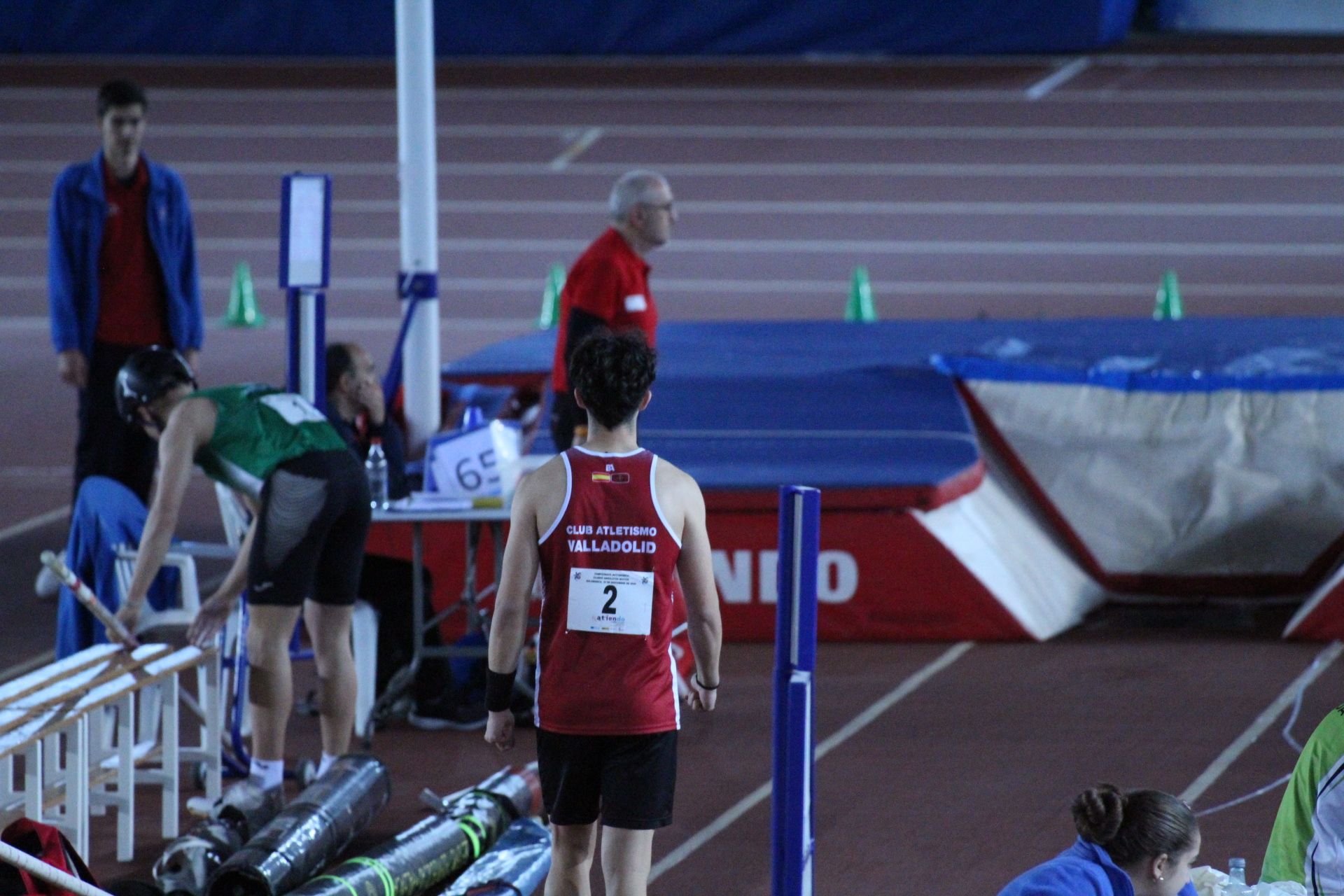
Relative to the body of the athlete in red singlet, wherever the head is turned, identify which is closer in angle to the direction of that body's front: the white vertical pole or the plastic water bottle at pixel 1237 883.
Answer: the white vertical pole

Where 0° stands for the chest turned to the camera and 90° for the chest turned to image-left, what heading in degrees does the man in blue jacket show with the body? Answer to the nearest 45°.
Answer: approximately 0°

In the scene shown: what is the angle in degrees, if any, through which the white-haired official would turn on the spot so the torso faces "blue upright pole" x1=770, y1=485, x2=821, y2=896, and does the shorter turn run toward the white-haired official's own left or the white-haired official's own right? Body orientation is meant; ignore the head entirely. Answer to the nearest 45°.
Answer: approximately 90° to the white-haired official's own right

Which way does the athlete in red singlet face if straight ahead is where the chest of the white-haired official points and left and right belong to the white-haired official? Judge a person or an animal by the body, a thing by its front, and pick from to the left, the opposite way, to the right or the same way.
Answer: to the left

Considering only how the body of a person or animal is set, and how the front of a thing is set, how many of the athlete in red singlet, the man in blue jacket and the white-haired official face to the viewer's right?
1

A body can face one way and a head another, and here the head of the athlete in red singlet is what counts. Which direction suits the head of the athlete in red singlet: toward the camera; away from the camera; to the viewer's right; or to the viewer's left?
away from the camera

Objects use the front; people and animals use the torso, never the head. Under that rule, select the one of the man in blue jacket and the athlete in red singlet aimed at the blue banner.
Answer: the athlete in red singlet

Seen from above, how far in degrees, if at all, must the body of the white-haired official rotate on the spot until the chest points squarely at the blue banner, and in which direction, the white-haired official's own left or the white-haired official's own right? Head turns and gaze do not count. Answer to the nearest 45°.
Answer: approximately 90° to the white-haired official's own left

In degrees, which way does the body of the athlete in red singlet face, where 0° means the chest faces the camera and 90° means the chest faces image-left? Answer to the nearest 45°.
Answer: approximately 180°

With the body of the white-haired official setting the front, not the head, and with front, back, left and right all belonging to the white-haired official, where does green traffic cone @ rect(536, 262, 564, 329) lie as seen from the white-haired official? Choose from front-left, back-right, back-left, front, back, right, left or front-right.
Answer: left

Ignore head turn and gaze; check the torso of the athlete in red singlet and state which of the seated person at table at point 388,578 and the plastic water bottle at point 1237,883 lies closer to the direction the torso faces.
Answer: the seated person at table

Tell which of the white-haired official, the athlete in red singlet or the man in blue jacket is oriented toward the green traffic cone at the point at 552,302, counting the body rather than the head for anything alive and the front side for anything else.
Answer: the athlete in red singlet

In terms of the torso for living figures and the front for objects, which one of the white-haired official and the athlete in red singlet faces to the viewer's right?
the white-haired official

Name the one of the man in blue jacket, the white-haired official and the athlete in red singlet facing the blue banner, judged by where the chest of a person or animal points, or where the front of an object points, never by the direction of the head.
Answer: the athlete in red singlet

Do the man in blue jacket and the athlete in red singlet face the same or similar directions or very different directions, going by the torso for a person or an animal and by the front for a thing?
very different directions

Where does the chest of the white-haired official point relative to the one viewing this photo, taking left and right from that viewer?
facing to the right of the viewer
